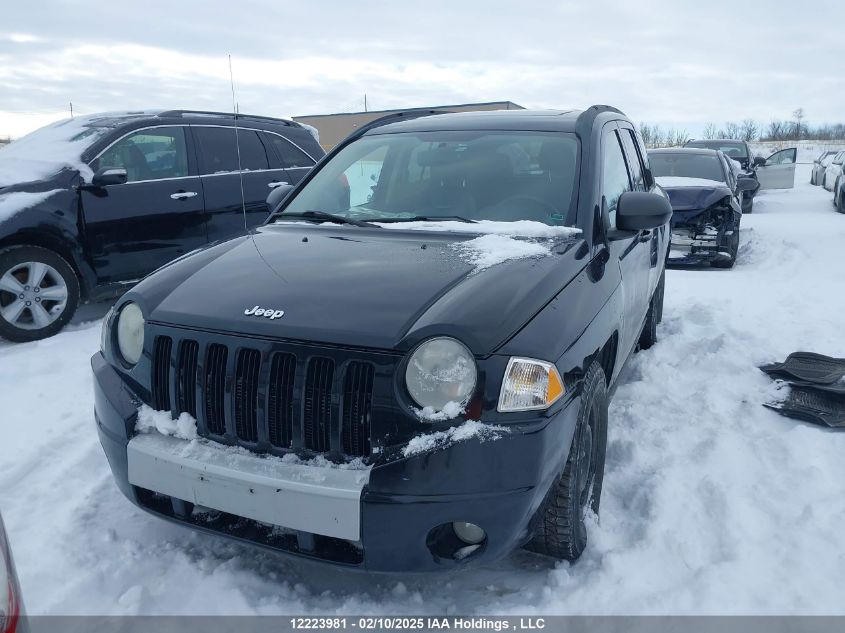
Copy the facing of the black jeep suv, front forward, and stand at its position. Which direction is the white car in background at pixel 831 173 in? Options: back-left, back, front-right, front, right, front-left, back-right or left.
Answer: back

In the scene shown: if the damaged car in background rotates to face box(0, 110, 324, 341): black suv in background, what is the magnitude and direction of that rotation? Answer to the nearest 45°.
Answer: approximately 45° to its right

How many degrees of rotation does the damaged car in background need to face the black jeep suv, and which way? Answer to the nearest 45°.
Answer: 0° — it already faces it

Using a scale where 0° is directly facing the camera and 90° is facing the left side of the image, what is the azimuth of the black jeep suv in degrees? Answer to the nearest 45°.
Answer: approximately 45°

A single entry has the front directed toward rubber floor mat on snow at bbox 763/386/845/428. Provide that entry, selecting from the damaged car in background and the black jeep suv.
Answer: the damaged car in background

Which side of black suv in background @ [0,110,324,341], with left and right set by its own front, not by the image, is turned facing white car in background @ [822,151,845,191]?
back

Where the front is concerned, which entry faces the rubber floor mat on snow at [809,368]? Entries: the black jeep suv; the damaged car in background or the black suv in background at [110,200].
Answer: the damaged car in background
